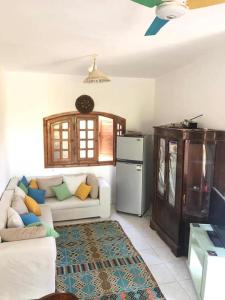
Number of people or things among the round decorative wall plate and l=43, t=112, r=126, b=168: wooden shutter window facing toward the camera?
2

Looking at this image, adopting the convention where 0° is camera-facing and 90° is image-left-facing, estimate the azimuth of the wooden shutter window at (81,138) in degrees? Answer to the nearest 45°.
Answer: approximately 0°

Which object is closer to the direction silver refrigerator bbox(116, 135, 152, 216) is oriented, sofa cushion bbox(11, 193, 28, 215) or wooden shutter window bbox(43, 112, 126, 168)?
the sofa cushion

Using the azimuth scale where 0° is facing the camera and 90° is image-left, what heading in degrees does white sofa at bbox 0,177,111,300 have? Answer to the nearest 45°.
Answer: approximately 315°

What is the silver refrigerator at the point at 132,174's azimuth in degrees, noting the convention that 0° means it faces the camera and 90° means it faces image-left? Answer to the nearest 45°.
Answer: approximately 45°

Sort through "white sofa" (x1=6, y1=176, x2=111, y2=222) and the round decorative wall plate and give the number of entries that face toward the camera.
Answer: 2

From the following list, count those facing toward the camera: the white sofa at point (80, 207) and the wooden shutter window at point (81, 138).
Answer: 2
